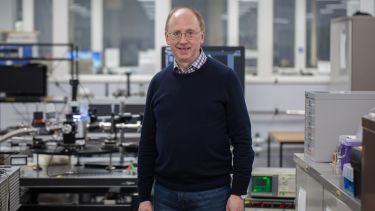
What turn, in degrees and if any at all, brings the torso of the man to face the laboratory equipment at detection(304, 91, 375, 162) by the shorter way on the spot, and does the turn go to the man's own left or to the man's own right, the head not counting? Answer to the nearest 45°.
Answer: approximately 135° to the man's own left

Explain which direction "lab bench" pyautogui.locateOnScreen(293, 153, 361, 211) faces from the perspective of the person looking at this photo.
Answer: facing the viewer and to the left of the viewer

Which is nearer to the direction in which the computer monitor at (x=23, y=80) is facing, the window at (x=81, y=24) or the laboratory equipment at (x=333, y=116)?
the laboratory equipment

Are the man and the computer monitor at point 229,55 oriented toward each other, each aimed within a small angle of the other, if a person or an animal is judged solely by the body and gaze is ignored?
no

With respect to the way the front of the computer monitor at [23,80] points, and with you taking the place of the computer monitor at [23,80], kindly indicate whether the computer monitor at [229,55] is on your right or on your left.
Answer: on your left

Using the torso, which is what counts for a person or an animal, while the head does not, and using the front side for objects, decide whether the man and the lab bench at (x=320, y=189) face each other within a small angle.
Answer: no

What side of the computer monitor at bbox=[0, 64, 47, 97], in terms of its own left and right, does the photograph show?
front

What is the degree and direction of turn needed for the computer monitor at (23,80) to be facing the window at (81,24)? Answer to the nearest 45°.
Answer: approximately 180°

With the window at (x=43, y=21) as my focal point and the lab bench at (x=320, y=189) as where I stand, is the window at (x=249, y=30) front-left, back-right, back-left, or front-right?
front-right

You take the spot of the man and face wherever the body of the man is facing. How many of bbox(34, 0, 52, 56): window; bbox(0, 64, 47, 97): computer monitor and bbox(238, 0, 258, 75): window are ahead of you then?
0

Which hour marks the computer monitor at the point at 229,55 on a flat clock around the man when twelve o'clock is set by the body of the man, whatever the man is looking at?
The computer monitor is roughly at 6 o'clock from the man.

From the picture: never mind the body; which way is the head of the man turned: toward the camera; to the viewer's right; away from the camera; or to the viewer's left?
toward the camera

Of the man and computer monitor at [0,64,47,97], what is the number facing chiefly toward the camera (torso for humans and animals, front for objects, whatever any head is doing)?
2

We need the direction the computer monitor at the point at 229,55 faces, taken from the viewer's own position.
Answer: facing the viewer

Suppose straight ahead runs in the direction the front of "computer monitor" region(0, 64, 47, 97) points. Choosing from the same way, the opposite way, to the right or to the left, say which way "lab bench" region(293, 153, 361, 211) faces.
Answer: to the right

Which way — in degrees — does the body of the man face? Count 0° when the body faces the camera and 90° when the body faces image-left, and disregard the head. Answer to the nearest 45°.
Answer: approximately 0°

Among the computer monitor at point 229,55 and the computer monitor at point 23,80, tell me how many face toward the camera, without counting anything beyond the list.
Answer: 2

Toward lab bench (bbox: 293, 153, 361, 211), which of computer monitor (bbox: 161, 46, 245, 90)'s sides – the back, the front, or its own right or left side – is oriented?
front
